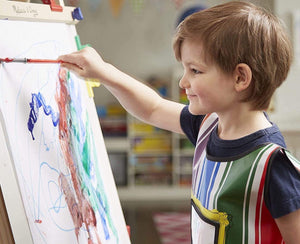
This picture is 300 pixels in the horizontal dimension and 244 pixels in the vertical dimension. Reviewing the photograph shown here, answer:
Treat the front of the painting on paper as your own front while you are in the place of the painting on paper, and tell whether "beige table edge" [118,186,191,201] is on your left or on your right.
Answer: on your left

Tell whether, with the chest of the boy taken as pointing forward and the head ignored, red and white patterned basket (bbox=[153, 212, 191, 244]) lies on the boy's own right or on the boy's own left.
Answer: on the boy's own right

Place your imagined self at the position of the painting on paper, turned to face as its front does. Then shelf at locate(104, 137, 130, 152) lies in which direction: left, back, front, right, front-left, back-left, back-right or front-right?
back-left

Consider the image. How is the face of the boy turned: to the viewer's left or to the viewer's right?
to the viewer's left

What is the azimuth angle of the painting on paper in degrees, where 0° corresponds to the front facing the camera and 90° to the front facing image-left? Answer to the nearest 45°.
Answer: approximately 315°
